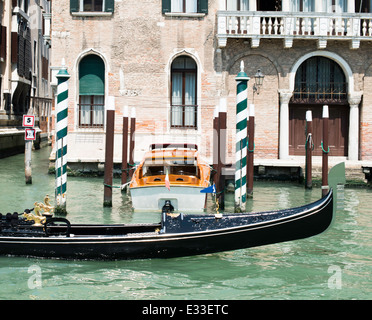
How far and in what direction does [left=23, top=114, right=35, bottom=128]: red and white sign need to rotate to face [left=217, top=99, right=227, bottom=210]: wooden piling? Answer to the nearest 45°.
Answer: approximately 45° to its left

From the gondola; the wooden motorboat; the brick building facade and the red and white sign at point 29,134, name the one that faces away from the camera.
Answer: the wooden motorboat

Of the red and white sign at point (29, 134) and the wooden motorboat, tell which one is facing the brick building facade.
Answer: the wooden motorboat

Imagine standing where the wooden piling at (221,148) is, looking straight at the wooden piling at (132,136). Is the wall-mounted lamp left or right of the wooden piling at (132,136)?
right

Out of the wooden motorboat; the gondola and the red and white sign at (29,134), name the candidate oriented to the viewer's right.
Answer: the gondola

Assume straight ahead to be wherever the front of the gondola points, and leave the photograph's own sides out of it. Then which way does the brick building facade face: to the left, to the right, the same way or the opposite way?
to the right

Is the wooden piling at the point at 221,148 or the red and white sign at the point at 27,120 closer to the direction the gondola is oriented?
the wooden piling

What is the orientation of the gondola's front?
to the viewer's right

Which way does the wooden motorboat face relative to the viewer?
away from the camera

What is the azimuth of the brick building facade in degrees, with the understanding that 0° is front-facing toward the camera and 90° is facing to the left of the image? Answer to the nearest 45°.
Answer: approximately 0°
